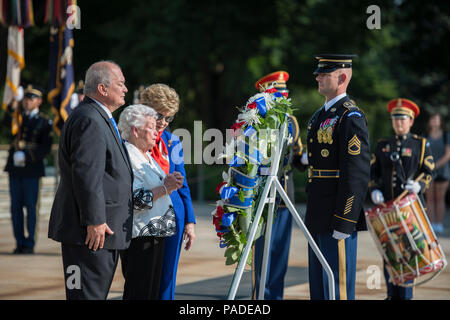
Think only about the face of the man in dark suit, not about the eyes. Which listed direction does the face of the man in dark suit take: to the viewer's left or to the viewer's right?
to the viewer's right

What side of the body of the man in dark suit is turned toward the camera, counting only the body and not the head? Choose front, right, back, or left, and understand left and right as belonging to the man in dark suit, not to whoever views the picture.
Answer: right

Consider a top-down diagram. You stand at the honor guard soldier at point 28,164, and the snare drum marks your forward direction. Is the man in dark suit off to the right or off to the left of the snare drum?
right

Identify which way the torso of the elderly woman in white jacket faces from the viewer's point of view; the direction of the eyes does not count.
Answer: to the viewer's right

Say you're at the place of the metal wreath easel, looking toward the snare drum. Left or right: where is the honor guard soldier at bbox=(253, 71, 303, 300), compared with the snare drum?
left

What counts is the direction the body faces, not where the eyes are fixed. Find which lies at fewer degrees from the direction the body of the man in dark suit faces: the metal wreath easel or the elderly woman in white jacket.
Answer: the metal wreath easel

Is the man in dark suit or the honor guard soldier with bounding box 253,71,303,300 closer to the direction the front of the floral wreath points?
the man in dark suit

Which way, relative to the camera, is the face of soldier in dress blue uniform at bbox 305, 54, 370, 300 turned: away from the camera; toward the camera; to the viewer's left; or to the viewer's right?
to the viewer's left
